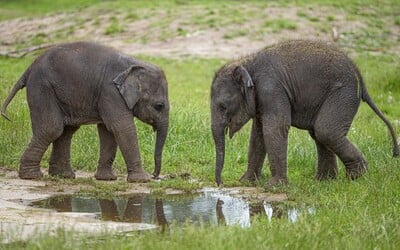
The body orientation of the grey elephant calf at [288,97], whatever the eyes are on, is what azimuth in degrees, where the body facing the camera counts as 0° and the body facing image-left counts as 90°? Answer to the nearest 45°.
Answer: approximately 90°
